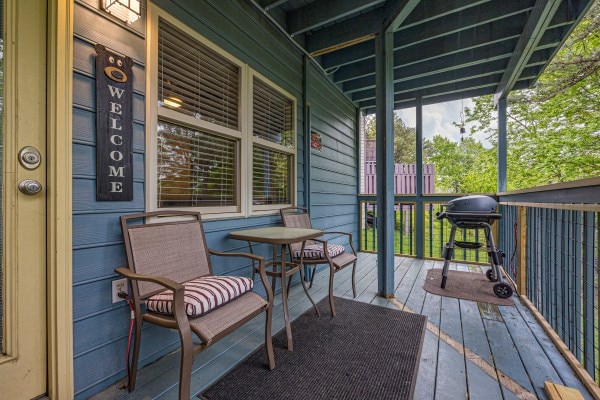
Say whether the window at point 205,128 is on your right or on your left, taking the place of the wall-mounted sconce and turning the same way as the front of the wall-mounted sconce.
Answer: on your left

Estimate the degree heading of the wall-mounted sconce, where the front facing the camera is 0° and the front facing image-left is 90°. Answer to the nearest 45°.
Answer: approximately 315°

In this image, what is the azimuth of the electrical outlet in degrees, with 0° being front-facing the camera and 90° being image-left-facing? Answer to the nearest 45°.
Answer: approximately 315°

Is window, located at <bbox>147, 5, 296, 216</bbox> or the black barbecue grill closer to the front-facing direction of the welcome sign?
the black barbecue grill
